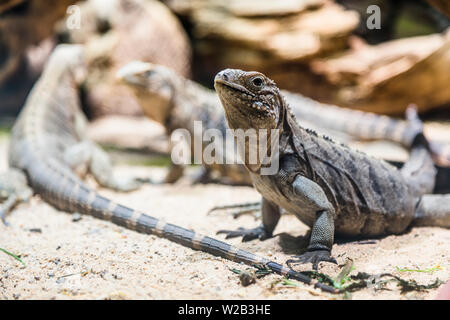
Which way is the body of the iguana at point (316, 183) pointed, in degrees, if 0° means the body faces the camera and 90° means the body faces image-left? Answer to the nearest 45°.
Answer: approximately 45°

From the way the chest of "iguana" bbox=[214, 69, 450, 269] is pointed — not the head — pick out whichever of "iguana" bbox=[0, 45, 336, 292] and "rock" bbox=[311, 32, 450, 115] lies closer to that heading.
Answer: the iguana

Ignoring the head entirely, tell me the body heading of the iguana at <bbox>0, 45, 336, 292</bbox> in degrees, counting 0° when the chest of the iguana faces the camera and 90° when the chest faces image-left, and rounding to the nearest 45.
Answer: approximately 180°

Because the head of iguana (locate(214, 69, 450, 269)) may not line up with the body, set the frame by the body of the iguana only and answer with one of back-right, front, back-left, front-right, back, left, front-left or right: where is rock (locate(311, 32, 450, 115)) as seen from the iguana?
back-right

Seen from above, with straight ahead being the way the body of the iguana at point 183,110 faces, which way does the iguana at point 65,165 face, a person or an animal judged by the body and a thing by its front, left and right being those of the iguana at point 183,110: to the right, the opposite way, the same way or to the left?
to the right

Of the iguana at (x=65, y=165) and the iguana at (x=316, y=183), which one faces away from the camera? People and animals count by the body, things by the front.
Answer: the iguana at (x=65, y=165)

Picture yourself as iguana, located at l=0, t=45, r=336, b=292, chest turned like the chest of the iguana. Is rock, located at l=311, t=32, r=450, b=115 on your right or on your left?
on your right

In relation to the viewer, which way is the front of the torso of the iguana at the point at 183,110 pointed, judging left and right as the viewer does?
facing to the left of the viewer

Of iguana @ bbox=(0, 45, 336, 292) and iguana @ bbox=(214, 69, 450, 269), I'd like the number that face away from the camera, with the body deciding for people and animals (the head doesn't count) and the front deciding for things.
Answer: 1
